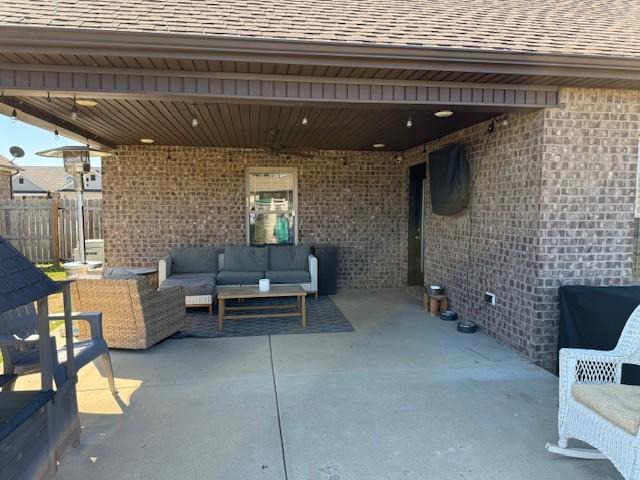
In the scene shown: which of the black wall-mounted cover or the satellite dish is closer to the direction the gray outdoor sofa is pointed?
the black wall-mounted cover

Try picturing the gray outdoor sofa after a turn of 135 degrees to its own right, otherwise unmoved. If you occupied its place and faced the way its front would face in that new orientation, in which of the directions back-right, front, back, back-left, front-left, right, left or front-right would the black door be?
back-right

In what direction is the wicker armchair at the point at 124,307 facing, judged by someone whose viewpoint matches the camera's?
facing away from the viewer and to the right of the viewer

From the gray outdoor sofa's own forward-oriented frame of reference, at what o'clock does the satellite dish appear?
The satellite dish is roughly at 4 o'clock from the gray outdoor sofa.

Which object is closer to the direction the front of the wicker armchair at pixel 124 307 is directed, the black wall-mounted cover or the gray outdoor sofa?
the gray outdoor sofa

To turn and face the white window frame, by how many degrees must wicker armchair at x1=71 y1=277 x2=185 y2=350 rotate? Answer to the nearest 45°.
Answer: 0° — it already faces it

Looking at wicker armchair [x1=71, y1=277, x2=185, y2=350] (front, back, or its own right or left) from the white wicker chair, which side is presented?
right

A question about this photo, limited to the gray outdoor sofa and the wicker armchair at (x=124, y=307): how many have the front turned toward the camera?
1

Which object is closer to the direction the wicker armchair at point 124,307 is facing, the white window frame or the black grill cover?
the white window frame

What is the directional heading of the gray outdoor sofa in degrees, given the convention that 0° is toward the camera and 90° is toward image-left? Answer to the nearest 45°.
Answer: approximately 0°
